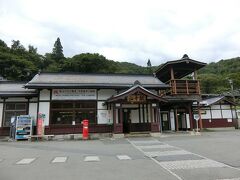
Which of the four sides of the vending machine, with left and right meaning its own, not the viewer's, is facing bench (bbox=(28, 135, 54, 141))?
left

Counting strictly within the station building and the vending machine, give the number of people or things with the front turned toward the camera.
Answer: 2

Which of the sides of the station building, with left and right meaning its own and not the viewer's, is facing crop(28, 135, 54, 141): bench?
right

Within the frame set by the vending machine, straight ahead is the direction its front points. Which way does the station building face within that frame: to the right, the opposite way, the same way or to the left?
the same way

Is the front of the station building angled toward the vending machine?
no

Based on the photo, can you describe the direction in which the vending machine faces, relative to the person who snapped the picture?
facing the viewer
